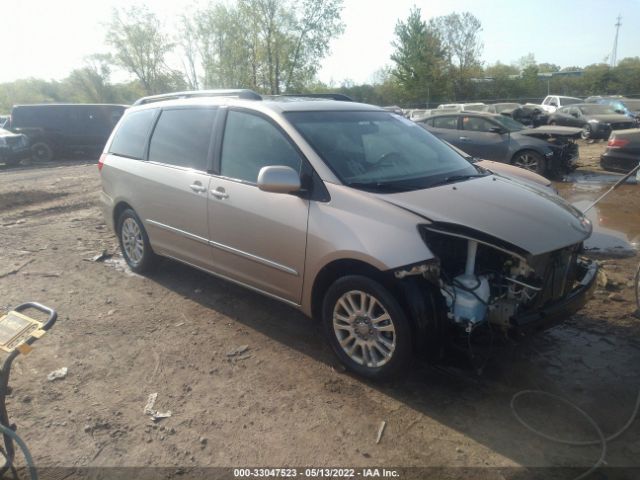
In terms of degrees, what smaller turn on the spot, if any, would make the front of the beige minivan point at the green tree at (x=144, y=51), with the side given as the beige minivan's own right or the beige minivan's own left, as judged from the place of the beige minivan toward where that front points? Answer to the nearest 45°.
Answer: approximately 180°

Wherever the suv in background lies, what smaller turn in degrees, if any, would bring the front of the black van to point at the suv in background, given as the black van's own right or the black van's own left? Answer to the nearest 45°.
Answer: approximately 135° to the black van's own right

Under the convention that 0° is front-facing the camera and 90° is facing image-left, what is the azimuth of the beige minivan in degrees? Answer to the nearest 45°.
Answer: approximately 315°

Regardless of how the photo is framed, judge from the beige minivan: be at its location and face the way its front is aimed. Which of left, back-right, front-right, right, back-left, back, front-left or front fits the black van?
back

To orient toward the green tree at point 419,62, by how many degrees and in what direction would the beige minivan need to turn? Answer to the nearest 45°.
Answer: approximately 135° to its left

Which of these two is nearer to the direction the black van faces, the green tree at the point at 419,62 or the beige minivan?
the green tree
